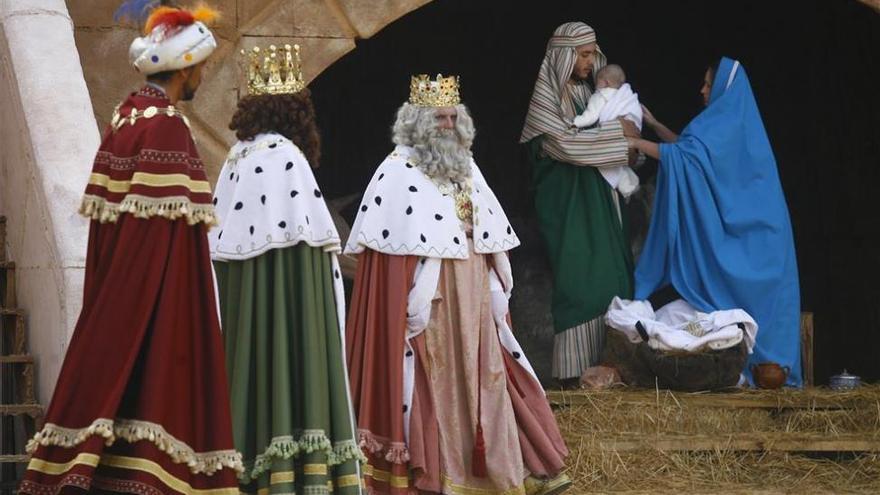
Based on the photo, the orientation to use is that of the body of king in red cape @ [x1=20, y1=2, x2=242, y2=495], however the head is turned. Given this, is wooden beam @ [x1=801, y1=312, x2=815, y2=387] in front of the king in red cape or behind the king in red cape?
in front

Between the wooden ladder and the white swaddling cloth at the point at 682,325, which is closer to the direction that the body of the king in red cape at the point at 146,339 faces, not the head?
the white swaddling cloth

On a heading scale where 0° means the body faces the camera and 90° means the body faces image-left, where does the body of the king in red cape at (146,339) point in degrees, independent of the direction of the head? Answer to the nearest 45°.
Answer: approximately 225°

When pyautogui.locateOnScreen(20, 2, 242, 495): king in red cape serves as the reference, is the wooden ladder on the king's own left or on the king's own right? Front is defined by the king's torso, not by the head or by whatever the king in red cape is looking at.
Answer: on the king's own left
